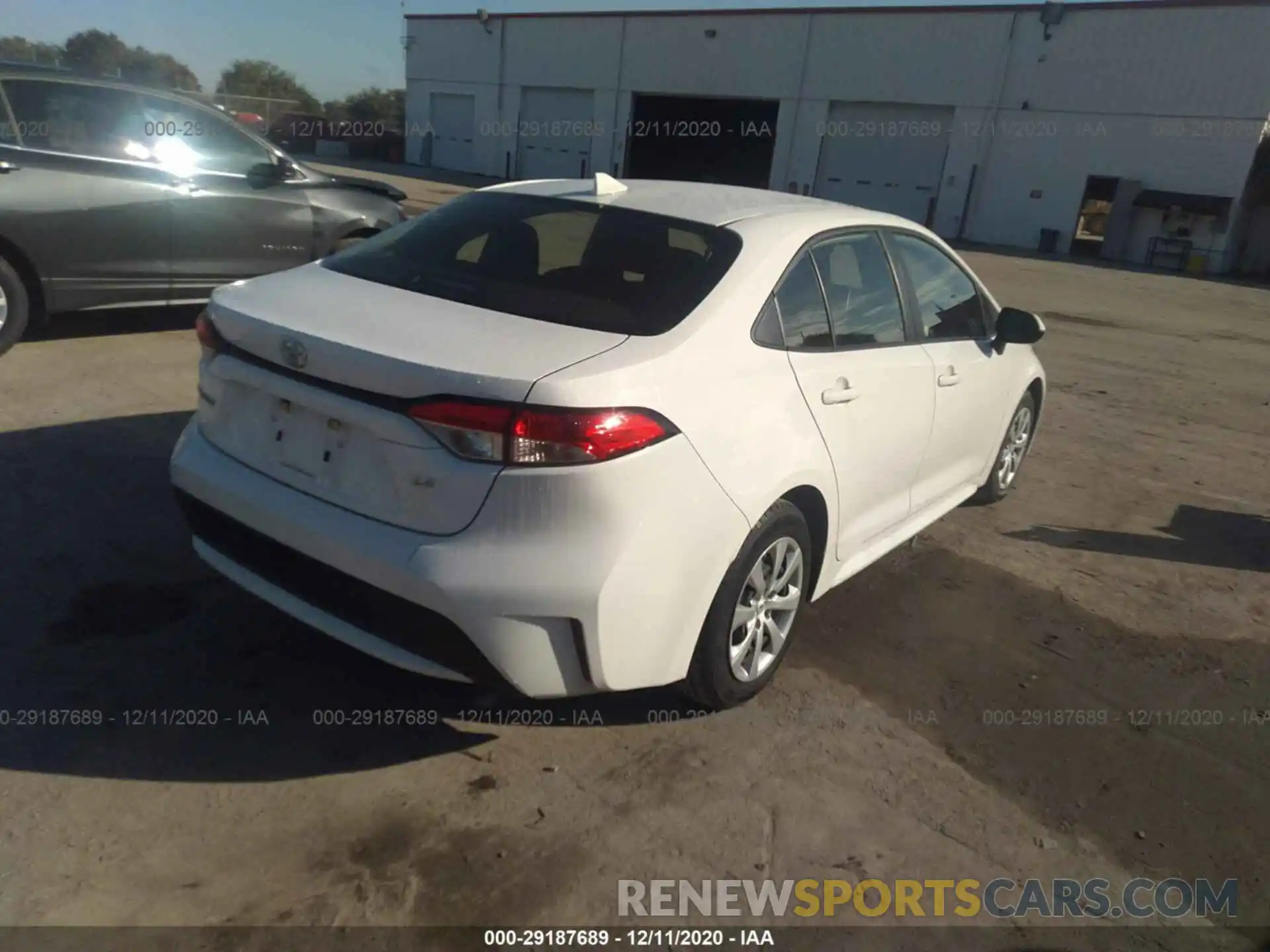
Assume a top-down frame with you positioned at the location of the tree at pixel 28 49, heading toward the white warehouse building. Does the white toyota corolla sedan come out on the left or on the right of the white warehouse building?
right

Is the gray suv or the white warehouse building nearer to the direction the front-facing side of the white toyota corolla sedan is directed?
the white warehouse building

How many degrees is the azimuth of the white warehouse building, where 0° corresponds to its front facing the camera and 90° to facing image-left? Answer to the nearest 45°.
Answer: approximately 45°

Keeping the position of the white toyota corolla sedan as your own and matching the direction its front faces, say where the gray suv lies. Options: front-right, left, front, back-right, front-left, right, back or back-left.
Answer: left

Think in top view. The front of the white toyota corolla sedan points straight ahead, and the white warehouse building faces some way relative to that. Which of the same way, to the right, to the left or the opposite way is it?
the opposite way

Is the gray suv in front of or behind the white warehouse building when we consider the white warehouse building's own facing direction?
in front

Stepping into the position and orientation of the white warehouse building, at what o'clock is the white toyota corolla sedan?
The white toyota corolla sedan is roughly at 11 o'clock from the white warehouse building.

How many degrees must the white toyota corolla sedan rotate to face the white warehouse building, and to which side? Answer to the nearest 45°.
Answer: approximately 45° to its left

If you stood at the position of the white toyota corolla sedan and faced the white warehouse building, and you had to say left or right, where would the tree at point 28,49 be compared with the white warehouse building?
left

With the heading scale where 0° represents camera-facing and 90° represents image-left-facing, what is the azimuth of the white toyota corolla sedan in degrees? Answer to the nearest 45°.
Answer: approximately 225°
